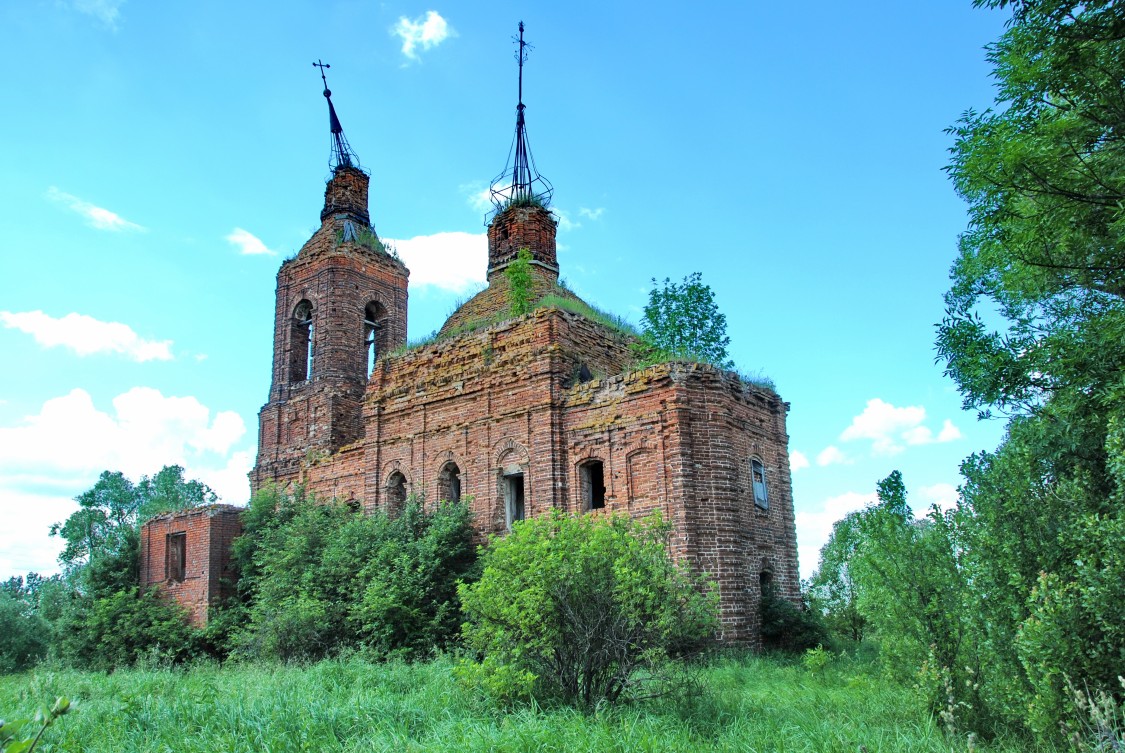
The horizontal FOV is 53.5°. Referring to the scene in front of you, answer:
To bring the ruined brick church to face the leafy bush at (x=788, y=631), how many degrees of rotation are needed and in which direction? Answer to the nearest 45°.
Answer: approximately 180°

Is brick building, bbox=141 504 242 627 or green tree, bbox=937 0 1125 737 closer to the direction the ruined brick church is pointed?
the brick building

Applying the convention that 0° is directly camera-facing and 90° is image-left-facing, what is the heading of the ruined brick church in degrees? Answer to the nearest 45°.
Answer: approximately 135°

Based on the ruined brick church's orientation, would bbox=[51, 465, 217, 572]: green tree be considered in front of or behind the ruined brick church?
in front

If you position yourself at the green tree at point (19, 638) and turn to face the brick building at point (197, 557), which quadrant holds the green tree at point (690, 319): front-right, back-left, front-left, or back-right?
front-right

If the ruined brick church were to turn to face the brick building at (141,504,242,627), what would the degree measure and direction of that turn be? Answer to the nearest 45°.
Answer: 0° — it already faces it

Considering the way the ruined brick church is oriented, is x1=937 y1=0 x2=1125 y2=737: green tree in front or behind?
behind

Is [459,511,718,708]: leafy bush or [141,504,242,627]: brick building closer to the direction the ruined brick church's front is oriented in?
the brick building

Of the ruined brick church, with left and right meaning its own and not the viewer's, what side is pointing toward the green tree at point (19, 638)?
front

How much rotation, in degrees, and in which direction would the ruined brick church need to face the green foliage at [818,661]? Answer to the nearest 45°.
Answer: approximately 180°

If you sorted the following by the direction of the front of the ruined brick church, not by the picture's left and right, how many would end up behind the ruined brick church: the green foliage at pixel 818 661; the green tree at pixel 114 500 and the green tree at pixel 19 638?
1
